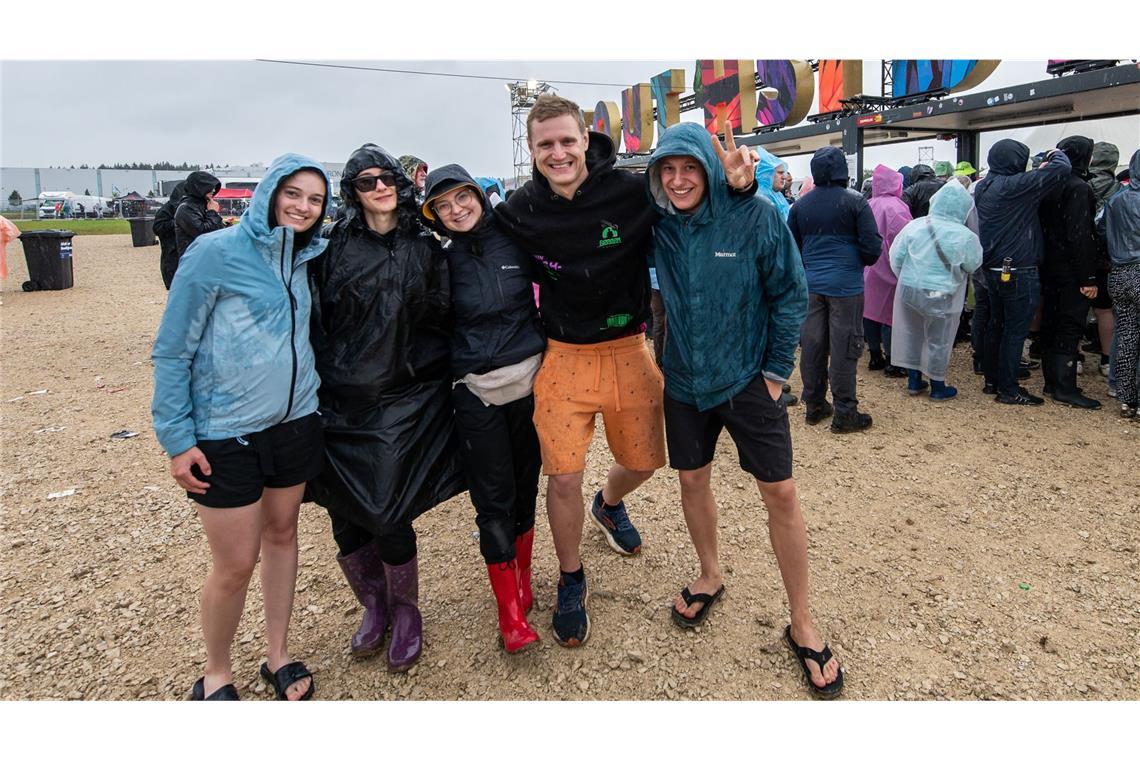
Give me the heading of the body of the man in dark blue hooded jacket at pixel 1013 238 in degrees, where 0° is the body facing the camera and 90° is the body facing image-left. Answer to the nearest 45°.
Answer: approximately 225°

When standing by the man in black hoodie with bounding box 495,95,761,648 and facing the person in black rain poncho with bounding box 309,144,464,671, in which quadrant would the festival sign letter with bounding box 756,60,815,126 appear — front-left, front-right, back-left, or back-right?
back-right

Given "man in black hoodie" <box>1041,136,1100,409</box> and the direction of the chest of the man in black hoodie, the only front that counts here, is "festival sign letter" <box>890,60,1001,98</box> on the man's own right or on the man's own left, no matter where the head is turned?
on the man's own left

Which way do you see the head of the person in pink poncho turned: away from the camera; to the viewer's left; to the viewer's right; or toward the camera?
away from the camera

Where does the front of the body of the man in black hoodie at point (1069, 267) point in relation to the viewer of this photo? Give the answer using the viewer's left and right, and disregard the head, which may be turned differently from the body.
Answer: facing to the right of the viewer

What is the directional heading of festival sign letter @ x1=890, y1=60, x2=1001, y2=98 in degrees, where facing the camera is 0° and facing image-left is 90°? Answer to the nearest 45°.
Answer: approximately 45°

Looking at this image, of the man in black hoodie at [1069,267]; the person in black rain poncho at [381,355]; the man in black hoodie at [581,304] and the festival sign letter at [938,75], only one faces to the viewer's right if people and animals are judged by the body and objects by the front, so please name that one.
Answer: the man in black hoodie at [1069,267]

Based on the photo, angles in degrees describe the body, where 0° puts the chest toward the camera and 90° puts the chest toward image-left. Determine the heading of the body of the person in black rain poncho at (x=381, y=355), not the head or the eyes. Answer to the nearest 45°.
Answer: approximately 0°

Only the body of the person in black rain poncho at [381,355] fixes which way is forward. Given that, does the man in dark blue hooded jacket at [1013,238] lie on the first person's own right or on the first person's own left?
on the first person's own left

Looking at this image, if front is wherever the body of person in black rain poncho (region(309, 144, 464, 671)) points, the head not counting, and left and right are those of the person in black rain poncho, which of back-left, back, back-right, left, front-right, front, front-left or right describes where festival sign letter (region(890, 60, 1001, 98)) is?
back-left

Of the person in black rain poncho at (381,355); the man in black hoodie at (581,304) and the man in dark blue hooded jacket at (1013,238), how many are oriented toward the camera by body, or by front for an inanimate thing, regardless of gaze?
2
